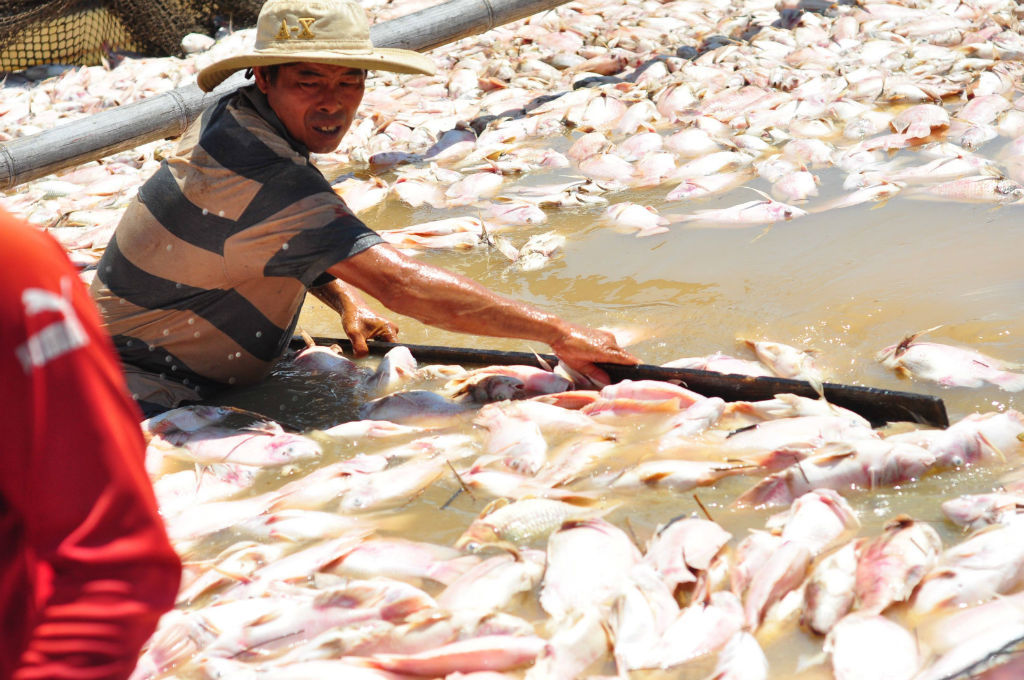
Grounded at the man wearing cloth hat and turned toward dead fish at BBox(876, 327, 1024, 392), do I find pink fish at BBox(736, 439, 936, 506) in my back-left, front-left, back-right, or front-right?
front-right

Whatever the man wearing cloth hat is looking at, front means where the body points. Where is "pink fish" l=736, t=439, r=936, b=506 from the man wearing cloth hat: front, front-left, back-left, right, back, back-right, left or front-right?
front-right

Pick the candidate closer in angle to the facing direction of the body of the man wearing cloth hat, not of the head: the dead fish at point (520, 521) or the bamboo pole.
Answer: the dead fish

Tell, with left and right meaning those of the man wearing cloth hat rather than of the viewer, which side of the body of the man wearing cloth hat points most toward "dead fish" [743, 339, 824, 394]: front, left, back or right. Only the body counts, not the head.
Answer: front

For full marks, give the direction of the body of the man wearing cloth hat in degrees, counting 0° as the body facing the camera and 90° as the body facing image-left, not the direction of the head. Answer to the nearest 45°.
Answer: approximately 270°

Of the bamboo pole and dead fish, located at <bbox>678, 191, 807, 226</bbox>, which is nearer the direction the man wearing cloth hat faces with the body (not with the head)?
the dead fish

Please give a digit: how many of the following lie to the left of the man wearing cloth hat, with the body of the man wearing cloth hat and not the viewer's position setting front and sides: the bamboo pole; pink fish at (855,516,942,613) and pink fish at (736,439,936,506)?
1

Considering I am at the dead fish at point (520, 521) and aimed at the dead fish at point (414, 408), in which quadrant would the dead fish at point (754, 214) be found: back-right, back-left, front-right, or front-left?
front-right

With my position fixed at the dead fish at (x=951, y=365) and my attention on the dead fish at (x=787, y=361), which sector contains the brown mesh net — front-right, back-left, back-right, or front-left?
front-right

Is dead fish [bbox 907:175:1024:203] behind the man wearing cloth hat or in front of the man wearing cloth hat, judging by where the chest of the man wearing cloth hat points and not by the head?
in front

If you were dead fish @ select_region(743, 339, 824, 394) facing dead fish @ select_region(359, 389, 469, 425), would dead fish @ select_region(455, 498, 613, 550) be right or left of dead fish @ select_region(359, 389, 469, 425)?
left
